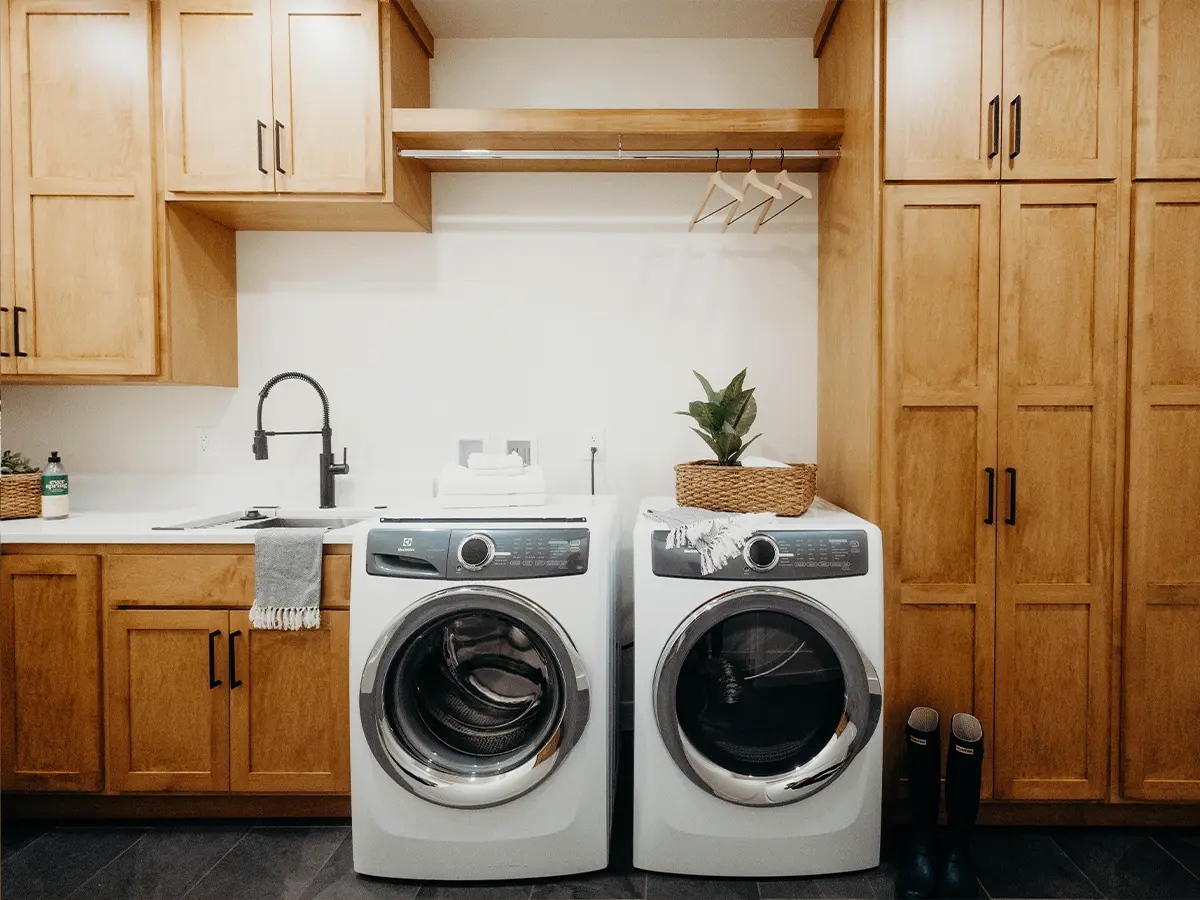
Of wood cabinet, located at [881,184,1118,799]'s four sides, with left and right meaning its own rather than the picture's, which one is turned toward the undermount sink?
right

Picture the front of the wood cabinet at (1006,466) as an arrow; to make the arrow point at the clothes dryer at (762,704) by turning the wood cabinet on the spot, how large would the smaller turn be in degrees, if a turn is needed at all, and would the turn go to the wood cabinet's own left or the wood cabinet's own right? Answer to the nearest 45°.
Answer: approximately 45° to the wood cabinet's own right

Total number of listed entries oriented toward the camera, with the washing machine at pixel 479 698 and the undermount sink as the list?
2
